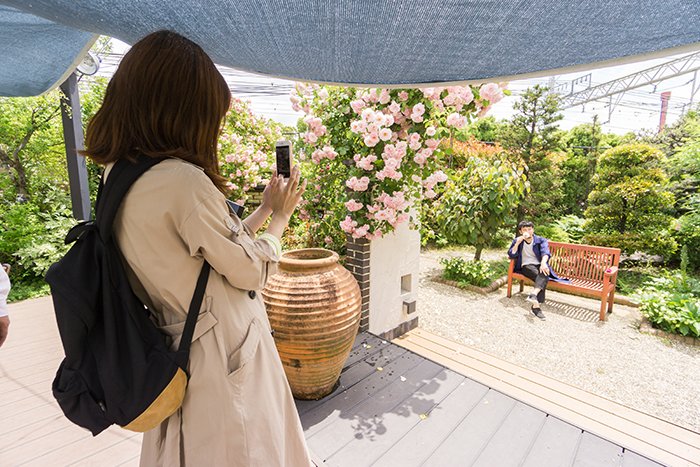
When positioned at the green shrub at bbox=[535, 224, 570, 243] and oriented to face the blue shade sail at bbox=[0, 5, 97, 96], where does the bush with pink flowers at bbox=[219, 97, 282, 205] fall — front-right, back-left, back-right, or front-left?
front-right

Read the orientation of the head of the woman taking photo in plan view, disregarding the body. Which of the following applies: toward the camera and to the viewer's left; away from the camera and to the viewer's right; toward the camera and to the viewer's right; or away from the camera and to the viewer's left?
away from the camera and to the viewer's right

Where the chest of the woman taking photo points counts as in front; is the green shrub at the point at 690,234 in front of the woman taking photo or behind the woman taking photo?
in front

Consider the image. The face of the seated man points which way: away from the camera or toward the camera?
toward the camera

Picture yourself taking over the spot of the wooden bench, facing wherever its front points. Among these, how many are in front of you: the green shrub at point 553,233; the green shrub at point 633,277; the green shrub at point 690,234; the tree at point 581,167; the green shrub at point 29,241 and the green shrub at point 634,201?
1

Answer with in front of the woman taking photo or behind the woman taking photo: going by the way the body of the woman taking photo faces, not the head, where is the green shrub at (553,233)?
in front

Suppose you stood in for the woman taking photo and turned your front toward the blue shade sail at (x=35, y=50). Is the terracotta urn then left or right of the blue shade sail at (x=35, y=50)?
right

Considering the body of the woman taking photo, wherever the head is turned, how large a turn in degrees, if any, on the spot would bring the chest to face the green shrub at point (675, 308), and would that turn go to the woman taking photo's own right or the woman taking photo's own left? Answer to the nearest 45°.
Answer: approximately 45° to the woman taking photo's own right

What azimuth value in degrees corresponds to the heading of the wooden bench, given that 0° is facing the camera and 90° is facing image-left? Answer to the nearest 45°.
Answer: approximately 45°

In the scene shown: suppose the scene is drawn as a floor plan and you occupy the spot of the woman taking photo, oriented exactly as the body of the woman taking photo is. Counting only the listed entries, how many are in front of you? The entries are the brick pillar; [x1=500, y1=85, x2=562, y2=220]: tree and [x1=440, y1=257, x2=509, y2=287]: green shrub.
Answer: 3

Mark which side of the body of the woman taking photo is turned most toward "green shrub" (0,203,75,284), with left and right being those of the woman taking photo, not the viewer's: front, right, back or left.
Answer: left

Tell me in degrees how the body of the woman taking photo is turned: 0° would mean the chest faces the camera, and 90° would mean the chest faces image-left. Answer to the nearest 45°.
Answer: approximately 225°

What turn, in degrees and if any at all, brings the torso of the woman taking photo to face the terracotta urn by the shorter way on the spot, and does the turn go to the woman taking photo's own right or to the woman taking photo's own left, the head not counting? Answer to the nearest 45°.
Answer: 0° — they already face it

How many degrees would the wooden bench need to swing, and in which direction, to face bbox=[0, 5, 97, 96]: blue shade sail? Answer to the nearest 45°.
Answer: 0° — it already faces it

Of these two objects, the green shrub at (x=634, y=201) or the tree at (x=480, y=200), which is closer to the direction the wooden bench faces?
the tree

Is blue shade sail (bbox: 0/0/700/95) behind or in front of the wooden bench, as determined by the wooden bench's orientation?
in front
